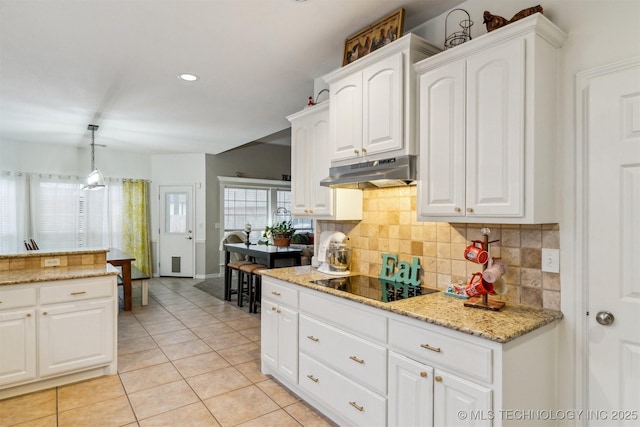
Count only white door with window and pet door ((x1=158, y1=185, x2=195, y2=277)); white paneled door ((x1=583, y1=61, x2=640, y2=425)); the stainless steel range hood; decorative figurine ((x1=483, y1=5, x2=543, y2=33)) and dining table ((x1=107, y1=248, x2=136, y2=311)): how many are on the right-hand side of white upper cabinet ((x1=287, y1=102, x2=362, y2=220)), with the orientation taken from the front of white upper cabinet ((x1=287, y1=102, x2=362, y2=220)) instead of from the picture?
2

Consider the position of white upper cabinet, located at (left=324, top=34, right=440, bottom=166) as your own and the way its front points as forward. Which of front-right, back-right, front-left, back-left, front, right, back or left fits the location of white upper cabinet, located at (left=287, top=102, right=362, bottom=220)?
right

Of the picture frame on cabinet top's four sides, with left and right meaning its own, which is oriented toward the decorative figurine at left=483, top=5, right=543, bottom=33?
left

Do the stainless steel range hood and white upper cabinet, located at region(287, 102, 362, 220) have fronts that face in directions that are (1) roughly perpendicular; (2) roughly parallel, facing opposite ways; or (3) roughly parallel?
roughly parallel

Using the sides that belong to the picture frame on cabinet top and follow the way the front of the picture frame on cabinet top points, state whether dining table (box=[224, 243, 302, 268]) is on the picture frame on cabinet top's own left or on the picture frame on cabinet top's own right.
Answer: on the picture frame on cabinet top's own right

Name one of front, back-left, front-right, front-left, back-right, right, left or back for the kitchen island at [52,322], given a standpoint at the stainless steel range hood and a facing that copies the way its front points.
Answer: front-right

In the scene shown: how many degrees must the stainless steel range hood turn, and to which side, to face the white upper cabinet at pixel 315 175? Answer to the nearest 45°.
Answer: approximately 90° to its right

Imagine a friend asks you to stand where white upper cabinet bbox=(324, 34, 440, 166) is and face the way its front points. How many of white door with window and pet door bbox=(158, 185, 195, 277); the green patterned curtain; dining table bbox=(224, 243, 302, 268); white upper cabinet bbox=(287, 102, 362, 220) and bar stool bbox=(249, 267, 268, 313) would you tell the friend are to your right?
5

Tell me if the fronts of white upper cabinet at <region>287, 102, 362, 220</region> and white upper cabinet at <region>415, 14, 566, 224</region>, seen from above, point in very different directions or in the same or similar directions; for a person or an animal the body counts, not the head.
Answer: same or similar directions

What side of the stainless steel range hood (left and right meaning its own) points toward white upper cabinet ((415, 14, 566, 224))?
left

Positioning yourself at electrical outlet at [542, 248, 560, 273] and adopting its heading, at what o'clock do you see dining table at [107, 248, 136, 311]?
The dining table is roughly at 3 o'clock from the electrical outlet.

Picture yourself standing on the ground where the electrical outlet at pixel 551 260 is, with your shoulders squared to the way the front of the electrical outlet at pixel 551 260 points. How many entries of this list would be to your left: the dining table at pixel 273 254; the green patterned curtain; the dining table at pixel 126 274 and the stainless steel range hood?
0

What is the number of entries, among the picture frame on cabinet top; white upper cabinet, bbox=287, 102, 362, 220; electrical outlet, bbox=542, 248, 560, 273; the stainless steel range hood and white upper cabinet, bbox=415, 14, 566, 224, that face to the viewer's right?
0

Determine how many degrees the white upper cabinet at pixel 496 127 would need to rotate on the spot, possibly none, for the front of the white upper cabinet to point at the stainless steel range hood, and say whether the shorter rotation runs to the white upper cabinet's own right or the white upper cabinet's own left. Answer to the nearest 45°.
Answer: approximately 45° to the white upper cabinet's own right

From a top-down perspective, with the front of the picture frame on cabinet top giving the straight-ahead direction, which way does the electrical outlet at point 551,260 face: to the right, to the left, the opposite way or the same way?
the same way

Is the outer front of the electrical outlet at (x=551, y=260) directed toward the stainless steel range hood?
no

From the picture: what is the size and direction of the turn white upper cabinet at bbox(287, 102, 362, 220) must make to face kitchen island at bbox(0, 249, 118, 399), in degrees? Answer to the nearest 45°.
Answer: approximately 45° to its right
